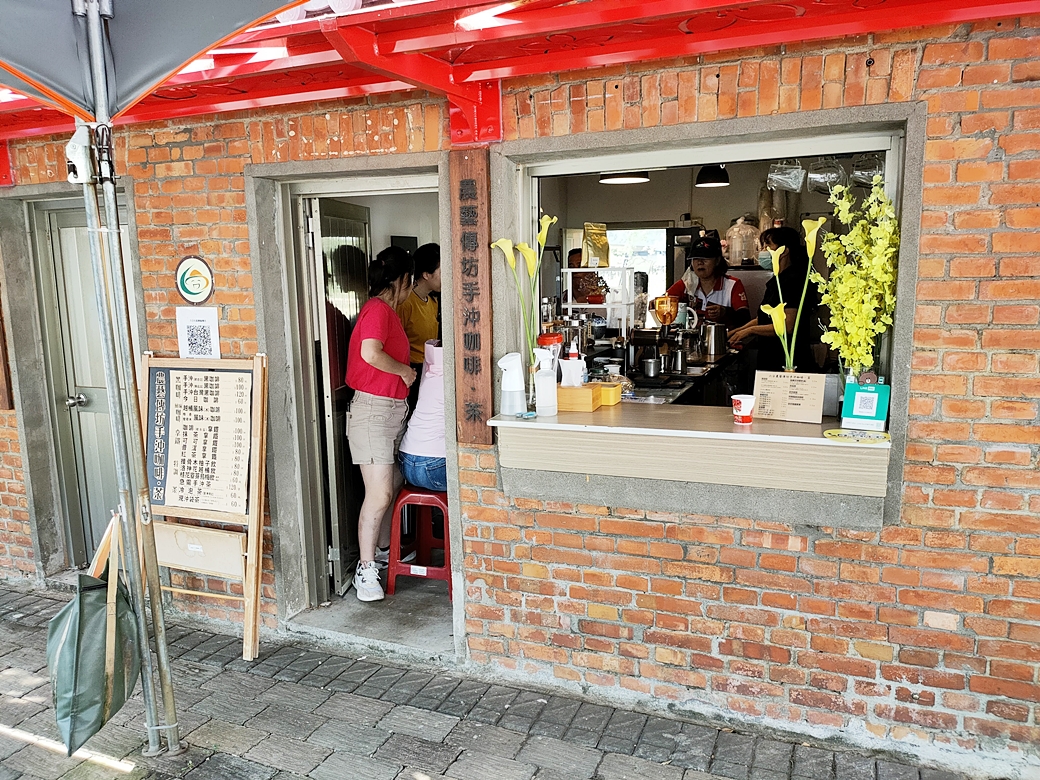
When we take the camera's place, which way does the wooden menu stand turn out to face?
facing the viewer and to the left of the viewer

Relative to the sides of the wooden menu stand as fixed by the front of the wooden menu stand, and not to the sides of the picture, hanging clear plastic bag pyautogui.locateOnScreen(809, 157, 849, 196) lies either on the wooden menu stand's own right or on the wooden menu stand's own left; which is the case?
on the wooden menu stand's own left

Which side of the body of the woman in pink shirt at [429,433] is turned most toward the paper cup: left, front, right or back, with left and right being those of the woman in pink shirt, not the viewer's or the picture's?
right

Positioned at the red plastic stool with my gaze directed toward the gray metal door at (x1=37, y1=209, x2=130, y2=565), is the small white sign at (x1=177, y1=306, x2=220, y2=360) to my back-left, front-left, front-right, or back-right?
front-left

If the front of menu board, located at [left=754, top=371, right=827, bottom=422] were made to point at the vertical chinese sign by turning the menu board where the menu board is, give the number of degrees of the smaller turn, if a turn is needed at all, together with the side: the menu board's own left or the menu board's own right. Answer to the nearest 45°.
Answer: approximately 90° to the menu board's own right

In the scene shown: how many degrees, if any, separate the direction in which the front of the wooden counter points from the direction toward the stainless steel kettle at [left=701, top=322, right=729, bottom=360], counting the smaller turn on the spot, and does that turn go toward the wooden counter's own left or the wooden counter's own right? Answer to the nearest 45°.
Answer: approximately 180°

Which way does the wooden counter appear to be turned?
toward the camera

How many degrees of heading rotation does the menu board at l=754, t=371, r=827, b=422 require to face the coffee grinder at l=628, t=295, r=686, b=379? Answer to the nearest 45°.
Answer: approximately 135° to its right

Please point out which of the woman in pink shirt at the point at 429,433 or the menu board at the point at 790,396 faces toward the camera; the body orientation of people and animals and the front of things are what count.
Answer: the menu board

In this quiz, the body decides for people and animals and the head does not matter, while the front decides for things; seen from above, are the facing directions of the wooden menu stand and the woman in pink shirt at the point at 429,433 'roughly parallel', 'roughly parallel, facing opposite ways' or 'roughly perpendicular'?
roughly parallel, facing opposite ways

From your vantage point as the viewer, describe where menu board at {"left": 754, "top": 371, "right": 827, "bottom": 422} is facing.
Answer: facing the viewer

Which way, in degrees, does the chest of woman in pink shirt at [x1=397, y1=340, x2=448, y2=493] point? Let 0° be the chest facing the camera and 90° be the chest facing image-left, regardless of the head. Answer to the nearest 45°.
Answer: approximately 225°

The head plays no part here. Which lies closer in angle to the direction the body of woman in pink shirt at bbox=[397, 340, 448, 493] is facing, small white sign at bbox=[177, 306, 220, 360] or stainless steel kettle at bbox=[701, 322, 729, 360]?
the stainless steel kettle

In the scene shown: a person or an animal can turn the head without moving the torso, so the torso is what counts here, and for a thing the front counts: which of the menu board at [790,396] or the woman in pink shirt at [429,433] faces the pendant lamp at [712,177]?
the woman in pink shirt

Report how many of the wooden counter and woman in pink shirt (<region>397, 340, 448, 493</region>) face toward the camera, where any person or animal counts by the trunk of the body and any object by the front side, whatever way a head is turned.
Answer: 1

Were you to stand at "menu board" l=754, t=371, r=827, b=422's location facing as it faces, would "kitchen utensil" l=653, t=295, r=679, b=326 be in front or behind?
behind
